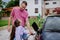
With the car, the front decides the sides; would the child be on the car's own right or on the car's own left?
on the car's own right

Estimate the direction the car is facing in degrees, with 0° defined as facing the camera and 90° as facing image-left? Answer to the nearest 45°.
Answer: approximately 0°
